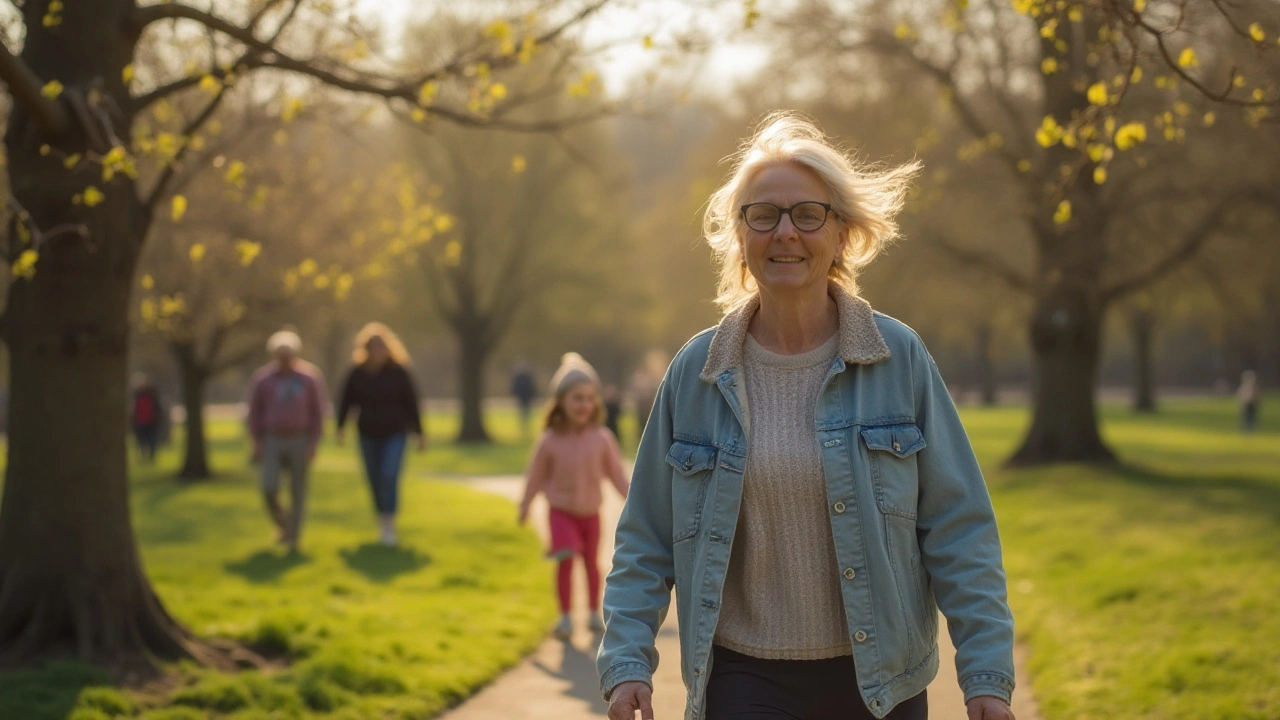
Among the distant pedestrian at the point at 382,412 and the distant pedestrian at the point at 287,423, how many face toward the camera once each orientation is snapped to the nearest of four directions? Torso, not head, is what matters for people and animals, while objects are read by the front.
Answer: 2

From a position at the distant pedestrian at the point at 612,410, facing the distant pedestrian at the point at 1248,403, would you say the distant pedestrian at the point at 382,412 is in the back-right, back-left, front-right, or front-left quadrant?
back-right

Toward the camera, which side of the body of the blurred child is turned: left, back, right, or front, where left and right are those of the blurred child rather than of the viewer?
front

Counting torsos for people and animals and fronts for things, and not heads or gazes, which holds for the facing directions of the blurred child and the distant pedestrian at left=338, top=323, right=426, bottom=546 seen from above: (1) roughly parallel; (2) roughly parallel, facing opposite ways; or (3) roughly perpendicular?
roughly parallel

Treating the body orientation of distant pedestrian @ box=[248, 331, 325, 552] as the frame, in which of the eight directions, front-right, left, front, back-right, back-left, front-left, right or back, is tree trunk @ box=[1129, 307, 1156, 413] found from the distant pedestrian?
back-left

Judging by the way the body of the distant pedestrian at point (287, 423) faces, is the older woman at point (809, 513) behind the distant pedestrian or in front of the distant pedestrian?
in front

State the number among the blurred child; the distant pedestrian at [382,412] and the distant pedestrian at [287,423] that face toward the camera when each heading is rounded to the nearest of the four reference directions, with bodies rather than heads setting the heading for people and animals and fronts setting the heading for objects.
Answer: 3

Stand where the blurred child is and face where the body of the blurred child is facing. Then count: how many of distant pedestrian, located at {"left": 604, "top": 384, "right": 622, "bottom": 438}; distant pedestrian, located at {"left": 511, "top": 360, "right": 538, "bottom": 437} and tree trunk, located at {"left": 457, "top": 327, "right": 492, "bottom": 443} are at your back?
3

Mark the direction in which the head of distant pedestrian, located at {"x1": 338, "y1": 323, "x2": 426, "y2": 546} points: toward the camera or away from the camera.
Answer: toward the camera

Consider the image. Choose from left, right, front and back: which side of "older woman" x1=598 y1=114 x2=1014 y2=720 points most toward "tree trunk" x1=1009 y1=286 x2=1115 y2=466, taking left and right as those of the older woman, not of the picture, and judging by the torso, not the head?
back

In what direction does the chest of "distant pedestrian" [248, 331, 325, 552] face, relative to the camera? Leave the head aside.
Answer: toward the camera

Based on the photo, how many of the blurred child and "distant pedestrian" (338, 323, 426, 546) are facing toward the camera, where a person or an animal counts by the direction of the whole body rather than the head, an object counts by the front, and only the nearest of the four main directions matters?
2

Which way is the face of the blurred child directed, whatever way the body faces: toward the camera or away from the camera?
toward the camera

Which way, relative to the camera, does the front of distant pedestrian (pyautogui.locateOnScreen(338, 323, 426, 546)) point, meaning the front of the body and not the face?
toward the camera

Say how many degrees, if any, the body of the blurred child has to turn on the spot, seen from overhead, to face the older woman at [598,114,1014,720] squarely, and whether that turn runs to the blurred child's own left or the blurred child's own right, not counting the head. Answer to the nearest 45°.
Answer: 0° — they already face them
